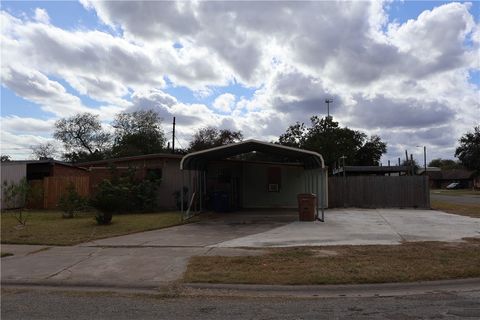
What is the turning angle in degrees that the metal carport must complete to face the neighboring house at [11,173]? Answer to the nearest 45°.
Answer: approximately 90° to its right

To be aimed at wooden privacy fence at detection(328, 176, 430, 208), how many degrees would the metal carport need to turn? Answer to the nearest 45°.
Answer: approximately 135° to its left

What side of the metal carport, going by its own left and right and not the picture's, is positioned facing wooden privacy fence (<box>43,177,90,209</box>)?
right

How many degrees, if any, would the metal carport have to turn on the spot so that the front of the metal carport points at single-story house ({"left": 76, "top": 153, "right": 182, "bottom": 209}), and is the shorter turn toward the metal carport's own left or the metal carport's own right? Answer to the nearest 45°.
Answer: approximately 135° to the metal carport's own right

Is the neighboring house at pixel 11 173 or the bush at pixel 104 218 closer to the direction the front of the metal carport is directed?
the bush

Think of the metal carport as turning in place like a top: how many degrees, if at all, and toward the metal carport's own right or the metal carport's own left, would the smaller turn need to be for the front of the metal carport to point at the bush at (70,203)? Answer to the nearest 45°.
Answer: approximately 90° to the metal carport's own right

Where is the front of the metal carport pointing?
toward the camera

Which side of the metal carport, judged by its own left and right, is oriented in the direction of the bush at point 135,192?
right

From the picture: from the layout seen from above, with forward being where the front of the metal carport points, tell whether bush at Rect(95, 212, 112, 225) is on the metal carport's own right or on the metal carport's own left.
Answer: on the metal carport's own right
